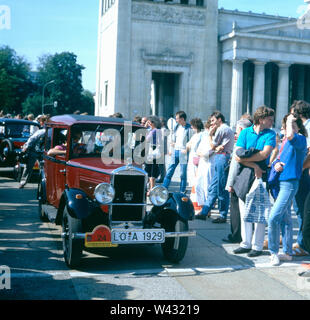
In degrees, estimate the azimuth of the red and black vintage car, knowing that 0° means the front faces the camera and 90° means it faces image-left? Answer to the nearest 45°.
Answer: approximately 315°

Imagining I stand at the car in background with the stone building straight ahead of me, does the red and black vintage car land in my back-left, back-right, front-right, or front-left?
back-right

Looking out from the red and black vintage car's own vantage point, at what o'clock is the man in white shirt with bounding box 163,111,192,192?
The man in white shirt is roughly at 8 o'clock from the red and black vintage car.

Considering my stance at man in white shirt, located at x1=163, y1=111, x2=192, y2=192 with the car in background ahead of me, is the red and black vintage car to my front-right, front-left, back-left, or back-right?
back-left

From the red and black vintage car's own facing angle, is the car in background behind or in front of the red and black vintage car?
behind

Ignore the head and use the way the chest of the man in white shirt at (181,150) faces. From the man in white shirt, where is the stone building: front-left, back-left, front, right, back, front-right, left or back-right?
back-right

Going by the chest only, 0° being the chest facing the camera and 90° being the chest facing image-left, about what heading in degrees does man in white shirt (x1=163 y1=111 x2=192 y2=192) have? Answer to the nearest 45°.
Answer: approximately 45°

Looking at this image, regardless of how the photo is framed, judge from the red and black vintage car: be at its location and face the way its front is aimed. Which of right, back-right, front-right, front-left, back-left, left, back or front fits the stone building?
back-left

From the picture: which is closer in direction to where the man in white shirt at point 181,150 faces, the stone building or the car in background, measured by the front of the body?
the car in background
